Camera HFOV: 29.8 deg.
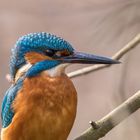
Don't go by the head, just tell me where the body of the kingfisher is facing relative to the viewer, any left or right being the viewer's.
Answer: facing the viewer and to the right of the viewer
